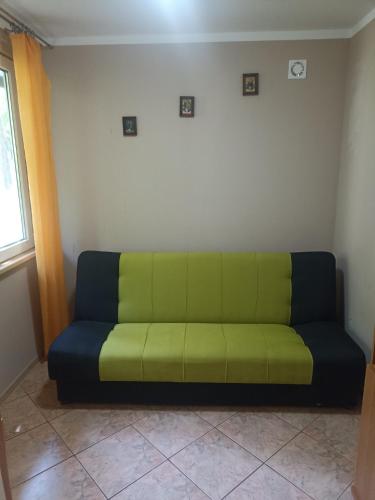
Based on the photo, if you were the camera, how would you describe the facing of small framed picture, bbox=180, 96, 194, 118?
facing the viewer

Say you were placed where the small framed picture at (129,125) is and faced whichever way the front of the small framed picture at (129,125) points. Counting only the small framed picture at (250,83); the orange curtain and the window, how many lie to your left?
1

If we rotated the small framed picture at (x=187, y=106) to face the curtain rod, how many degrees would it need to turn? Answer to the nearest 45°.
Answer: approximately 90° to its right

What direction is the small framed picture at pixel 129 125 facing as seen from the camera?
toward the camera

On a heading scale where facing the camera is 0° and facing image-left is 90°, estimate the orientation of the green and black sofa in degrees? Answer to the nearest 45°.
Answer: approximately 0°

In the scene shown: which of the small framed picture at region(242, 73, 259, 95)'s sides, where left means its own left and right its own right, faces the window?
right

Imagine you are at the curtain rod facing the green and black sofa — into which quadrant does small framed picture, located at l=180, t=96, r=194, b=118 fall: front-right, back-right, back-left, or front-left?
front-left

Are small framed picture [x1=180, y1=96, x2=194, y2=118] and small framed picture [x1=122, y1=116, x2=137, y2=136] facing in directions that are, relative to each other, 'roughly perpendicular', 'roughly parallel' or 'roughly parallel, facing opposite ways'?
roughly parallel

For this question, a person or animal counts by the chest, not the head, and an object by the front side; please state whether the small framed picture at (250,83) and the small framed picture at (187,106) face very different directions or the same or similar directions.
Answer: same or similar directions

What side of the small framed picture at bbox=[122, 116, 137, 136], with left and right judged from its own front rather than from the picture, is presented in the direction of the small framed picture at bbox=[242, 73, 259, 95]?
left

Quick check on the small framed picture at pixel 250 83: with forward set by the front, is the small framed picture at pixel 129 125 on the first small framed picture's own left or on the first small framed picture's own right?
on the first small framed picture's own right
